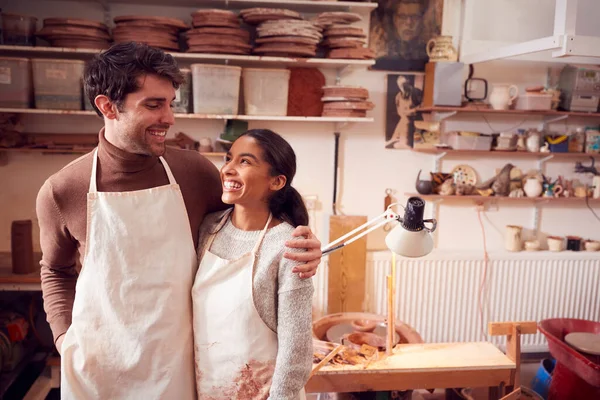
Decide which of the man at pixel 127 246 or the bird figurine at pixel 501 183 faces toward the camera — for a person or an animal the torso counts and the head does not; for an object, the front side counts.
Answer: the man

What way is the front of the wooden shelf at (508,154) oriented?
toward the camera

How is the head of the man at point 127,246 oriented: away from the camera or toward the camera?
toward the camera

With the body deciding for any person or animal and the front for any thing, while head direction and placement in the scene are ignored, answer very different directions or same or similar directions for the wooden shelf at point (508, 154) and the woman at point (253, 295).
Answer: same or similar directions

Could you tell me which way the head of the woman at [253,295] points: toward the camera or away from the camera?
toward the camera

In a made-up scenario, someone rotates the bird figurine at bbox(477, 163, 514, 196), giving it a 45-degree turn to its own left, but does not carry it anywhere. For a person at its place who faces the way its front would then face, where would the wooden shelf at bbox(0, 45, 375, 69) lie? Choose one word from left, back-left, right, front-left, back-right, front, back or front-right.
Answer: back

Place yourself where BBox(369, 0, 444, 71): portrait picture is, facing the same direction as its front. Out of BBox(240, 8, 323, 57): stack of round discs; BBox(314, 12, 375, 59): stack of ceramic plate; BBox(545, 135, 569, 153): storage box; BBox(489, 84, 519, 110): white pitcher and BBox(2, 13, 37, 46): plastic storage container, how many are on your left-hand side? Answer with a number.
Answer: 2

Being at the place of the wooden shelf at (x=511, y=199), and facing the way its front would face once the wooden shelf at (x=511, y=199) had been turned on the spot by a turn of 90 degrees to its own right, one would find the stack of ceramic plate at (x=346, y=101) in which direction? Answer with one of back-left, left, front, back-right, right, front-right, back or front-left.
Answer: front-left

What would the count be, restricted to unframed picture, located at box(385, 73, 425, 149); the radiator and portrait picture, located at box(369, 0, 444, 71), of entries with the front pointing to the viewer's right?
0

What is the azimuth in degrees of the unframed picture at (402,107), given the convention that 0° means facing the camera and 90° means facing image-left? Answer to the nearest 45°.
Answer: approximately 0°

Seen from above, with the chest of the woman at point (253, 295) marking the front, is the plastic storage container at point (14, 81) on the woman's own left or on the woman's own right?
on the woman's own right

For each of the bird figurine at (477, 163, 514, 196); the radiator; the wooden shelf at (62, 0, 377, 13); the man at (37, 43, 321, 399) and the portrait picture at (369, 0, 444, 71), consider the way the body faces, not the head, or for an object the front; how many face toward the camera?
4

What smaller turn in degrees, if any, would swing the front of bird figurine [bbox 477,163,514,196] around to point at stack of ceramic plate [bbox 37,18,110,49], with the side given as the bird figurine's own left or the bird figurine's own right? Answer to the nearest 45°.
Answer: approximately 135° to the bird figurine's own right
